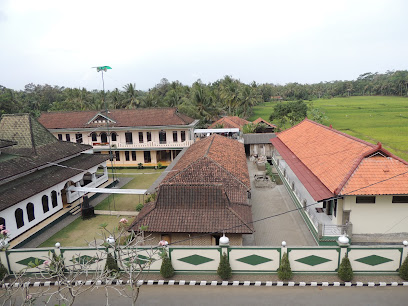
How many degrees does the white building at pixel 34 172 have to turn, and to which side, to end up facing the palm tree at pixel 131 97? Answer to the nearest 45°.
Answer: approximately 90° to its left

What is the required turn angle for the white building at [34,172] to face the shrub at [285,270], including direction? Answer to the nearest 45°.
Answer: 0° — it already faces it

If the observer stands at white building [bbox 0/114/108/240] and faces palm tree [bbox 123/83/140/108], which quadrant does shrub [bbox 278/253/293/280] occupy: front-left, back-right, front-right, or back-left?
back-right

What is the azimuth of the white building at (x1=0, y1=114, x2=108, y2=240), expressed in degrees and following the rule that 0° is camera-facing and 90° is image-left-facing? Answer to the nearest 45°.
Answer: approximately 315°

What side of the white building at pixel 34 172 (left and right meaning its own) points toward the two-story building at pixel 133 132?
left
